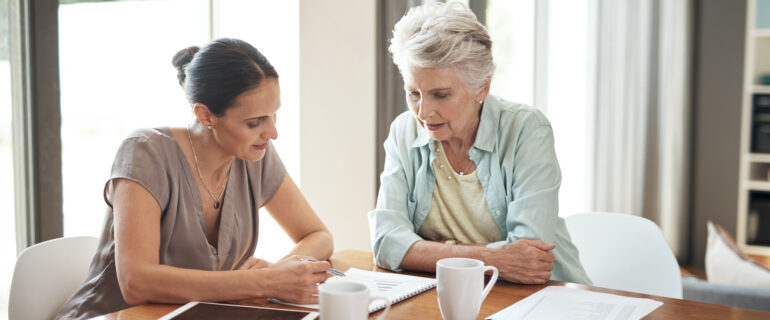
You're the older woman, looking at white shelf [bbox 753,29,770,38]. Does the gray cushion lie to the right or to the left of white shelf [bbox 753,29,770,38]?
right

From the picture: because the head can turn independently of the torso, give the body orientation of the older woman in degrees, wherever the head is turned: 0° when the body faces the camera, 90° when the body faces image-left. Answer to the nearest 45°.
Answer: approximately 45°

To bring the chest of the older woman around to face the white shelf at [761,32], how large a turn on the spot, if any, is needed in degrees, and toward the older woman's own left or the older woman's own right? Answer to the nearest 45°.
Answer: approximately 180°

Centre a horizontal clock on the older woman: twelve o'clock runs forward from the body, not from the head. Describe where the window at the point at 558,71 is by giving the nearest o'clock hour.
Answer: The window is roughly at 5 o'clock from the older woman.

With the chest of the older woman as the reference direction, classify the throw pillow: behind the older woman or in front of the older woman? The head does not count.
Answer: behind

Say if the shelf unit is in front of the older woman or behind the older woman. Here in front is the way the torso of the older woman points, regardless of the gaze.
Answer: behind

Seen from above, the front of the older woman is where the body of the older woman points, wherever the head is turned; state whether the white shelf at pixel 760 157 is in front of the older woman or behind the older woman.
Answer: behind

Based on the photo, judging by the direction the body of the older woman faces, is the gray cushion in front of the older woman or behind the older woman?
behind

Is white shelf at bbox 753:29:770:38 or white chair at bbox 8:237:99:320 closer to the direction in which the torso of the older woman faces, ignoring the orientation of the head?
the white chair

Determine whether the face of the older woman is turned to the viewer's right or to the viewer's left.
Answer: to the viewer's left
